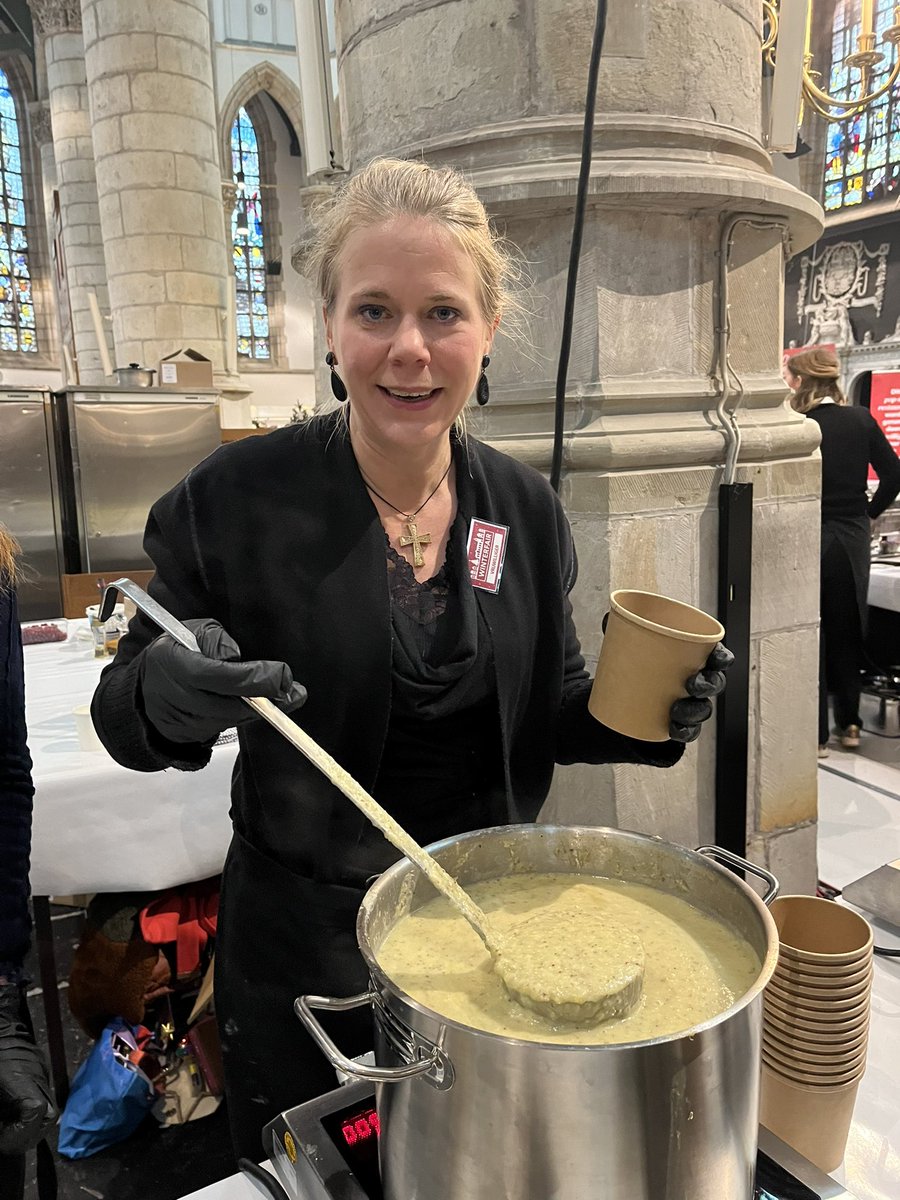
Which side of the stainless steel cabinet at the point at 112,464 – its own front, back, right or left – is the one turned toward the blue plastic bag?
front

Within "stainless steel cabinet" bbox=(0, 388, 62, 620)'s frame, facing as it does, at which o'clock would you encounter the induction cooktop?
The induction cooktop is roughly at 12 o'clock from the stainless steel cabinet.

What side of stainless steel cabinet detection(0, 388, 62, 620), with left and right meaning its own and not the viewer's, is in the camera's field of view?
front

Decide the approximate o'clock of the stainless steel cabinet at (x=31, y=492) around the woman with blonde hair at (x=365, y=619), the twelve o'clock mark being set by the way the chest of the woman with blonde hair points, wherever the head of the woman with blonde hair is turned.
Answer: The stainless steel cabinet is roughly at 5 o'clock from the woman with blonde hair.

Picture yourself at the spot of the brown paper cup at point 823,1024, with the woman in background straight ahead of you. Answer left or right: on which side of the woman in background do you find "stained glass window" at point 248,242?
left

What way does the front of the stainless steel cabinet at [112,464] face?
toward the camera

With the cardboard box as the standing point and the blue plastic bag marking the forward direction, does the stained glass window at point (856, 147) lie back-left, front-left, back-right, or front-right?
back-left

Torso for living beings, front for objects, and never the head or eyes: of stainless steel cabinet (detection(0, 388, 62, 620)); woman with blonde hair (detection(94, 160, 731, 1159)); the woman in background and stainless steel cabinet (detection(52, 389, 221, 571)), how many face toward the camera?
3

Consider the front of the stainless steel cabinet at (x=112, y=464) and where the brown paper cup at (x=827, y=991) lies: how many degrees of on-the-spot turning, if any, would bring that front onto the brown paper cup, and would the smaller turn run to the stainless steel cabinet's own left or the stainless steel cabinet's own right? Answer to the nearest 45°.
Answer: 0° — it already faces it
